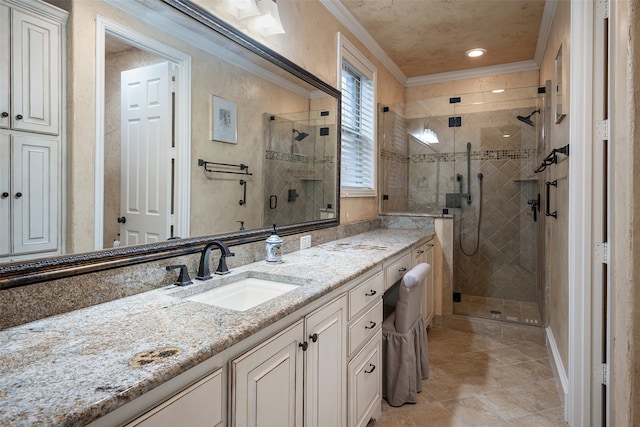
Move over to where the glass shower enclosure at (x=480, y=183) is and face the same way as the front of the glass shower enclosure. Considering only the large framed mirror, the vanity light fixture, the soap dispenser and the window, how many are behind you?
0

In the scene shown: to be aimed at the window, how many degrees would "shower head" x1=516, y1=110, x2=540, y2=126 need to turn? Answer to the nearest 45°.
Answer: approximately 45° to its left

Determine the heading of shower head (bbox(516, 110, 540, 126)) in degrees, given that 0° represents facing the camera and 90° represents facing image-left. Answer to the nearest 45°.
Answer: approximately 90°

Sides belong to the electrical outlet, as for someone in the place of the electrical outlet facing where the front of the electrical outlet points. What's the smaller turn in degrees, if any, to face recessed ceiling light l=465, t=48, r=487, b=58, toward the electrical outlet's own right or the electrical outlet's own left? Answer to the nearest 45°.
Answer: approximately 90° to the electrical outlet's own left

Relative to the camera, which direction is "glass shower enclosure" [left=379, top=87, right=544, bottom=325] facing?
toward the camera

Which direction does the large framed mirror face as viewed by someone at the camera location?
facing the viewer and to the right of the viewer

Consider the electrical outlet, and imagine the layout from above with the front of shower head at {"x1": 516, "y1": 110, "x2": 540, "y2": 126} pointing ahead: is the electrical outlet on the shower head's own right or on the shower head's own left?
on the shower head's own left

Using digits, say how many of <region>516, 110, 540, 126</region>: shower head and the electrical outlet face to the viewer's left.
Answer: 1

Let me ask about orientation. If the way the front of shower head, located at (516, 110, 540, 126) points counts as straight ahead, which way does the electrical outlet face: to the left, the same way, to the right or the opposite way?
the opposite way

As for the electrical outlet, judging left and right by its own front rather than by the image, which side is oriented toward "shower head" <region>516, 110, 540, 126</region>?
left

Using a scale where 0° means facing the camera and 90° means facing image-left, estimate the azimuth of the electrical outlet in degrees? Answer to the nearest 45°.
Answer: approximately 315°

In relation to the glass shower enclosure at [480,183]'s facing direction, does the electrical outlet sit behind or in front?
in front

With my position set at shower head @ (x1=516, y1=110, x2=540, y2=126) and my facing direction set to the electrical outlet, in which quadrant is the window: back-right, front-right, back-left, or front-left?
front-right

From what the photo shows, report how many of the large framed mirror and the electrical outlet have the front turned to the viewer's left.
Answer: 0

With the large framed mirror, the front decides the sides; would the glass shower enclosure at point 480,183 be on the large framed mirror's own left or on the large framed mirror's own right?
on the large framed mirror's own left

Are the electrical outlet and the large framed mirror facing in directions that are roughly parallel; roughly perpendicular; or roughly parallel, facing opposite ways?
roughly parallel
